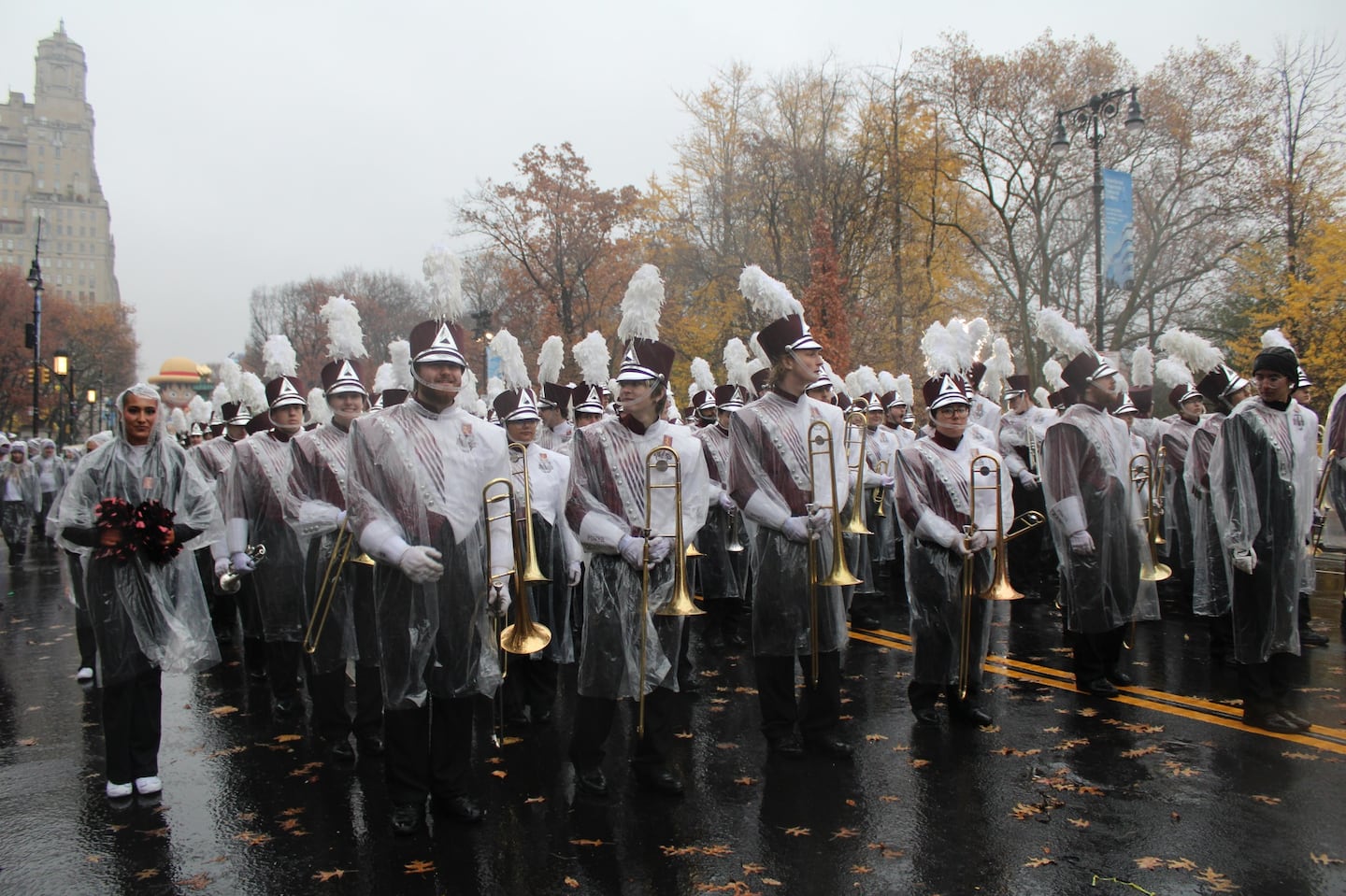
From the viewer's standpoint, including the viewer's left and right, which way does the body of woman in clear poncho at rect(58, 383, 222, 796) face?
facing the viewer

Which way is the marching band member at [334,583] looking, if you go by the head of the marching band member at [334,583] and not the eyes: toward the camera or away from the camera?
toward the camera

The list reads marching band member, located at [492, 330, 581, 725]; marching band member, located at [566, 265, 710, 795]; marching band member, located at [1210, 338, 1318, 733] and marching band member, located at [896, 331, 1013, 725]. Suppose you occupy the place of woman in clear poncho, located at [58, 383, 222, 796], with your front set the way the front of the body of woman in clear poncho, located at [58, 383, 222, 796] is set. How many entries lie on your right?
0

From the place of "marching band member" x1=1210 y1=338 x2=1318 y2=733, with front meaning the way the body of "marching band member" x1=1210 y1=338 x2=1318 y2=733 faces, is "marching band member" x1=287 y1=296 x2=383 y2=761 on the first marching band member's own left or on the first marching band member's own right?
on the first marching band member's own right

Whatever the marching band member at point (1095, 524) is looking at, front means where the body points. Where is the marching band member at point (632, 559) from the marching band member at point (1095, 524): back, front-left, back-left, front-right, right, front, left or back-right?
right

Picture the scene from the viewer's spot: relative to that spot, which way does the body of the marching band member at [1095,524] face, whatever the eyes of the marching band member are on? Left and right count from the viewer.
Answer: facing the viewer and to the right of the viewer

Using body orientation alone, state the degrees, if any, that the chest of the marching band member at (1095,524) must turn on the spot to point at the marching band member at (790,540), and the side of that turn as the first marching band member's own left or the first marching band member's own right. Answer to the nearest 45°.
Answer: approximately 90° to the first marching band member's own right

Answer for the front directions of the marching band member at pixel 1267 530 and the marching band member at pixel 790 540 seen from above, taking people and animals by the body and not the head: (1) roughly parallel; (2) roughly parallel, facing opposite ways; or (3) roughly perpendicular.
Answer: roughly parallel

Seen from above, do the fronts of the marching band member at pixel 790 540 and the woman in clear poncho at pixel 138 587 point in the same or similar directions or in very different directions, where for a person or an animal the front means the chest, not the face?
same or similar directions

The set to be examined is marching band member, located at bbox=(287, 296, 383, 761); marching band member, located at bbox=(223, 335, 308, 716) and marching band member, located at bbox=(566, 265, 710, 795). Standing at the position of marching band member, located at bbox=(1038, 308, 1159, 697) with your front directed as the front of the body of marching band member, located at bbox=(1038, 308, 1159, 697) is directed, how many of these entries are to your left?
0

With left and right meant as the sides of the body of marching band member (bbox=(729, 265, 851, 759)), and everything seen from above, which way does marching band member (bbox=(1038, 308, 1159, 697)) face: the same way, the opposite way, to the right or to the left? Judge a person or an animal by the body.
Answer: the same way

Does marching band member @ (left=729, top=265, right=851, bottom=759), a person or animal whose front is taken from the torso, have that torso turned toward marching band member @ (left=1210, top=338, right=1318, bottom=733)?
no

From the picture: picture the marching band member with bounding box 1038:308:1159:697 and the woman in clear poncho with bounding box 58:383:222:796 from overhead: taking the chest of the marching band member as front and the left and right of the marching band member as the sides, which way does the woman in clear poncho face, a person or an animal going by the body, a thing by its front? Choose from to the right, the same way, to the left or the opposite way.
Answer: the same way

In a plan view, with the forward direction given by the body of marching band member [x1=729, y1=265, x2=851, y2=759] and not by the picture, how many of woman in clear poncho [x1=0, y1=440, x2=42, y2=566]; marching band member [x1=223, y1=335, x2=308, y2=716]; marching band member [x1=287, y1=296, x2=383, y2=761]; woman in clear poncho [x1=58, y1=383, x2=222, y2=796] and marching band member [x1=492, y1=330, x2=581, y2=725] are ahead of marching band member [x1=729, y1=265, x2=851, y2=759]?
0

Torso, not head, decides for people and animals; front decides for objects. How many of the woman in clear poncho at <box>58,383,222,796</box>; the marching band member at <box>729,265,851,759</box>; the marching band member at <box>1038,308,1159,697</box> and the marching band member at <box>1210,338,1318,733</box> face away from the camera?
0

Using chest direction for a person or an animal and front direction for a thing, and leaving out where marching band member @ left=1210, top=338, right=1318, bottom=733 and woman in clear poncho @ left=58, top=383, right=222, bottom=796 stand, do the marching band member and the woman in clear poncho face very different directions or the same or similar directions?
same or similar directions

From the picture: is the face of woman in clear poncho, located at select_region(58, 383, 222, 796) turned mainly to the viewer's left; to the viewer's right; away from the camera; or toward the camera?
toward the camera
